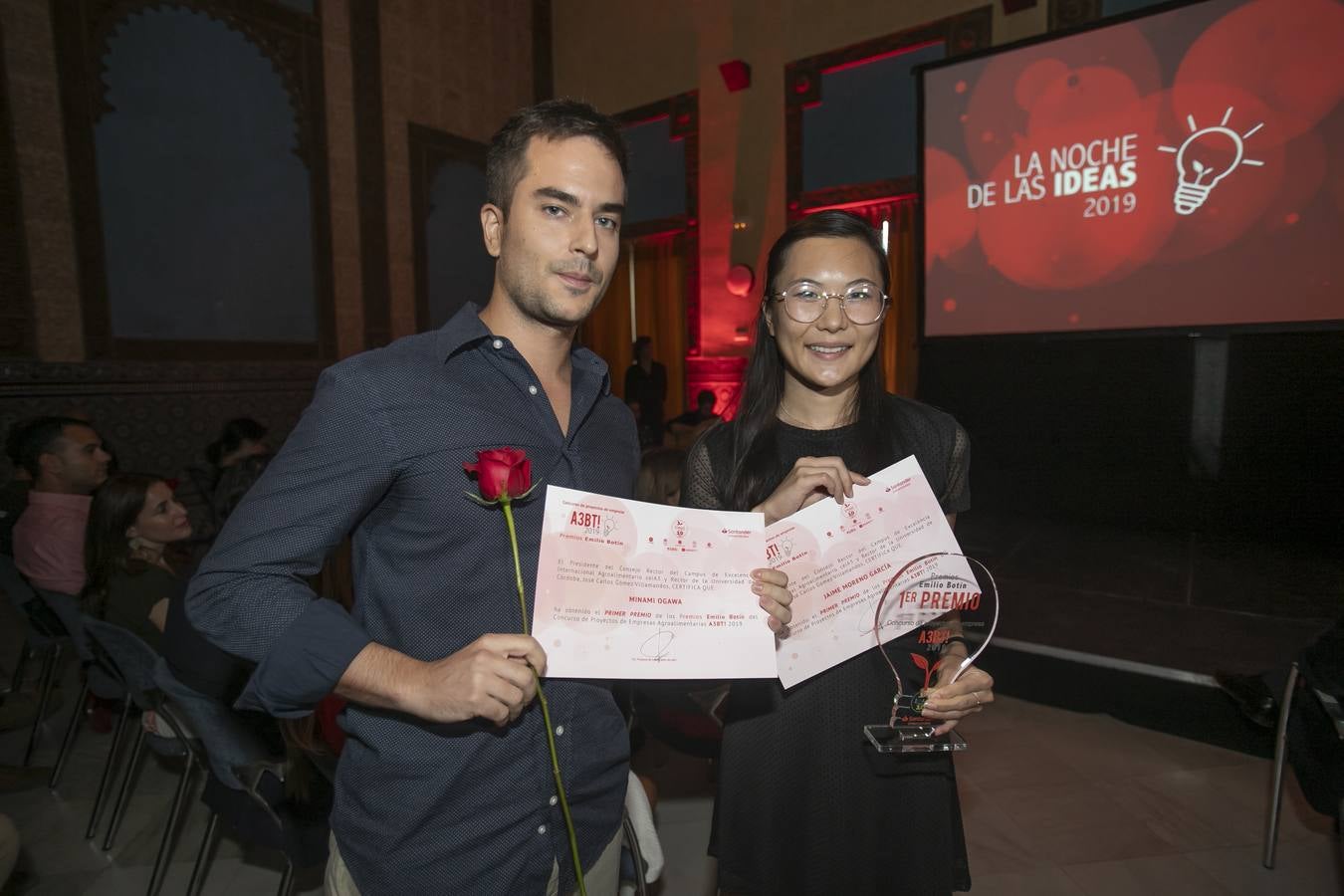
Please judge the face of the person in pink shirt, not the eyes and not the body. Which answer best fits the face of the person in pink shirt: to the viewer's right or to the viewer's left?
to the viewer's right

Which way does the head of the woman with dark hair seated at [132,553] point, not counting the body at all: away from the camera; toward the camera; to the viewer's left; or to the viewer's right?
to the viewer's right

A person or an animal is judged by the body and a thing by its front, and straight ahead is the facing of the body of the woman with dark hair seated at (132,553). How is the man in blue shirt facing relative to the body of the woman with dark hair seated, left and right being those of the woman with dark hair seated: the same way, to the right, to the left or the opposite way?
to the right

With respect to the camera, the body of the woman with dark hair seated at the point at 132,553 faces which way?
to the viewer's right

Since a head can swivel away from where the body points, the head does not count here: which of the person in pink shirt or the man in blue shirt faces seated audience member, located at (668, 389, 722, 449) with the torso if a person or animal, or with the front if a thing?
the person in pink shirt

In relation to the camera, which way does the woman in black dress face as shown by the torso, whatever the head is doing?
toward the camera

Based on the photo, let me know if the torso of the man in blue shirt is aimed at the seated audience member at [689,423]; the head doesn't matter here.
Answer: no

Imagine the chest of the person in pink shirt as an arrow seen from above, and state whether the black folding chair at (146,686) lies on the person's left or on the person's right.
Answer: on the person's right

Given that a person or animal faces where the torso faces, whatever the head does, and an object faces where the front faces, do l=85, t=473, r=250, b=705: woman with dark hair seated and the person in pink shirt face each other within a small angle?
no

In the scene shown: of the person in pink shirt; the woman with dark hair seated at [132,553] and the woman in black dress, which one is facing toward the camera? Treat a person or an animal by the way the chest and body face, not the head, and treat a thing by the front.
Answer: the woman in black dress

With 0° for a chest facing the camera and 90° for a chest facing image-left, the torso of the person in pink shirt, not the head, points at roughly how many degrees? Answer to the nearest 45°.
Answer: approximately 270°

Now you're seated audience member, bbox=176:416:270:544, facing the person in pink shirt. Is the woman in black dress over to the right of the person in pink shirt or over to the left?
left

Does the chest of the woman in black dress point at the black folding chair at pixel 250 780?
no

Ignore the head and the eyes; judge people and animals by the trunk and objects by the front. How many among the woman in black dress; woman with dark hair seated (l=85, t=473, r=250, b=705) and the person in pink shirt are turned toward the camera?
1

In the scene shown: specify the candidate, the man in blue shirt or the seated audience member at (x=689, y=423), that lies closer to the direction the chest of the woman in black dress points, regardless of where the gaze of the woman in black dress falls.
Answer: the man in blue shirt

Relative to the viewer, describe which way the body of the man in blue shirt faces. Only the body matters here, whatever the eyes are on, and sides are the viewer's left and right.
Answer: facing the viewer and to the right of the viewer
